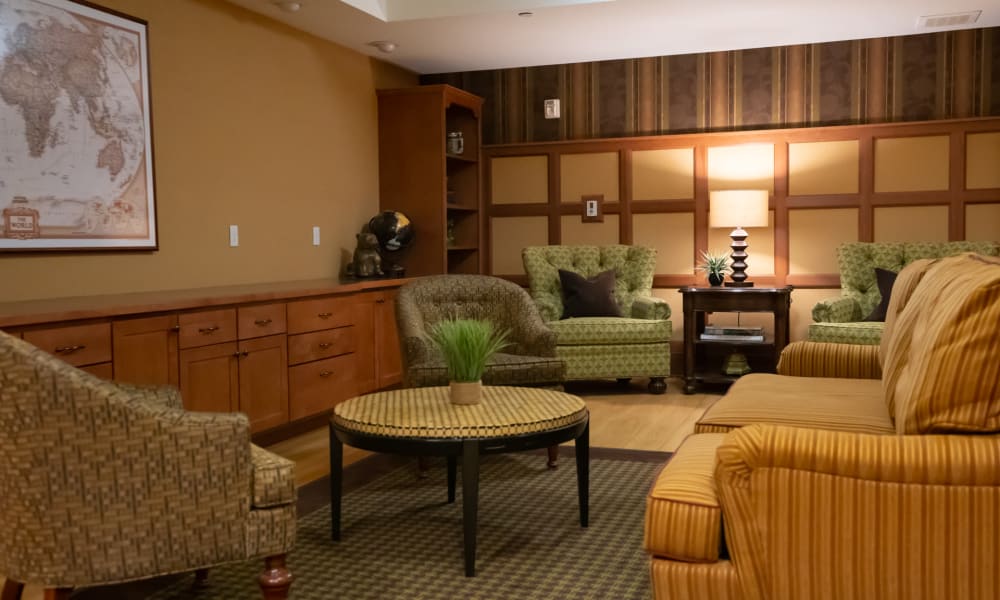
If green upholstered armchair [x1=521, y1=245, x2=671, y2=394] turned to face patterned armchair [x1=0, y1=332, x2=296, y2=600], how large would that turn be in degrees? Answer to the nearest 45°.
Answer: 0° — it already faces it

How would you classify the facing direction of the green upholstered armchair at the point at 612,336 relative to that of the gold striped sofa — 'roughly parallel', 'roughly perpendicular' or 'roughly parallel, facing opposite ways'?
roughly perpendicular

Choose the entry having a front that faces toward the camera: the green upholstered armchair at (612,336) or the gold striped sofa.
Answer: the green upholstered armchair

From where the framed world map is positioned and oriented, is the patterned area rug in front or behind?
in front

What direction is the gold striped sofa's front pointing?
to the viewer's left

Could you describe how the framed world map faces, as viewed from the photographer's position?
facing the viewer and to the right of the viewer

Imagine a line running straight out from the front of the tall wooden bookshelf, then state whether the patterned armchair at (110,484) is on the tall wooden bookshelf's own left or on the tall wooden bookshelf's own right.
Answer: on the tall wooden bookshelf's own right

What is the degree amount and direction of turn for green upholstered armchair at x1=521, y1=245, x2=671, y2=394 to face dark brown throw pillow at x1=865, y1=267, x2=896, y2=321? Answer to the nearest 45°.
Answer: approximately 90° to its left

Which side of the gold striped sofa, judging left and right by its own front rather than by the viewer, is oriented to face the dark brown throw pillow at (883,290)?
right

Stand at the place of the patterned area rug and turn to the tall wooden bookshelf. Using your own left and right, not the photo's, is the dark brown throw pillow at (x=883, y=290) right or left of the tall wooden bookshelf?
right

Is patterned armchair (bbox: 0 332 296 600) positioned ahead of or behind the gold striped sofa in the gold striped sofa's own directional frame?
ahead

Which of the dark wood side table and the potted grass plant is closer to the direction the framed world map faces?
the potted grass plant

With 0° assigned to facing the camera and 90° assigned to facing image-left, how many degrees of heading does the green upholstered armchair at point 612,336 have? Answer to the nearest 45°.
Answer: approximately 0°

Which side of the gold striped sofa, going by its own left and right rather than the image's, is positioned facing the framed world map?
front

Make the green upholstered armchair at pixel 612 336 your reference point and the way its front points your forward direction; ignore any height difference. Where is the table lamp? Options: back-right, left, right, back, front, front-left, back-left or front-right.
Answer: left
